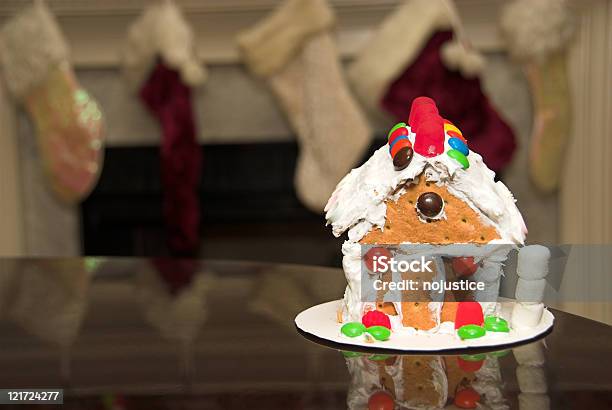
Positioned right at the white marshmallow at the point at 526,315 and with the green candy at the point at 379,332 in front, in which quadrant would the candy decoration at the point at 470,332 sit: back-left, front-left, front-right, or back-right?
front-left

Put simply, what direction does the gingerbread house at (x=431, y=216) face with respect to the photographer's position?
facing the viewer

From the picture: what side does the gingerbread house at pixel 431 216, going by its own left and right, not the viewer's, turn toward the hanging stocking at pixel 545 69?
back

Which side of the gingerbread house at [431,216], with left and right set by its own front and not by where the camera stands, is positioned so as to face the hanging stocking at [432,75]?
back

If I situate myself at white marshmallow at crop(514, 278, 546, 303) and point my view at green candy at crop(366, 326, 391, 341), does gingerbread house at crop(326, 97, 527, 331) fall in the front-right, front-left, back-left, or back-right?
front-right
